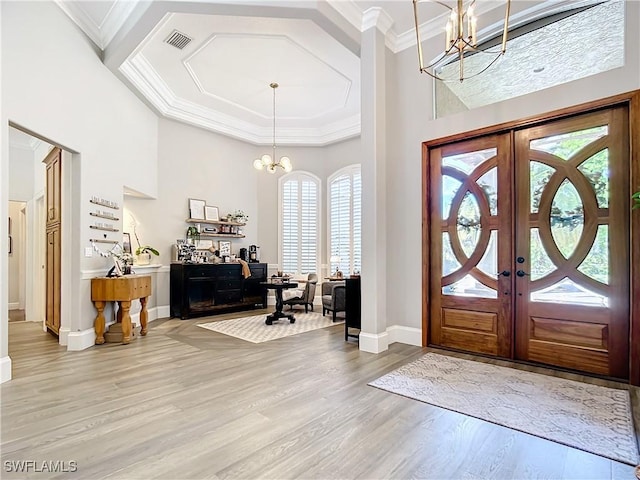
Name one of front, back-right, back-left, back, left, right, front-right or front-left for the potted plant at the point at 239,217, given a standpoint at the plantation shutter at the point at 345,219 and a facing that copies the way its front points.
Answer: front-right

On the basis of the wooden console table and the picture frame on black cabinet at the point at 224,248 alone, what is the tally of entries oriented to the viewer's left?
0

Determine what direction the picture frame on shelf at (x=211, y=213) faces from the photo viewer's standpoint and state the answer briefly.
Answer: facing the viewer and to the right of the viewer

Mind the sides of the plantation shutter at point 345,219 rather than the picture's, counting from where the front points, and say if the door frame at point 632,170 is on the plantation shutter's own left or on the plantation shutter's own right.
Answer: on the plantation shutter's own left

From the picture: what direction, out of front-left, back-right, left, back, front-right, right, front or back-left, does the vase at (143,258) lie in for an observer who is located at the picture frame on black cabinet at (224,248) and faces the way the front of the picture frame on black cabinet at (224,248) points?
right

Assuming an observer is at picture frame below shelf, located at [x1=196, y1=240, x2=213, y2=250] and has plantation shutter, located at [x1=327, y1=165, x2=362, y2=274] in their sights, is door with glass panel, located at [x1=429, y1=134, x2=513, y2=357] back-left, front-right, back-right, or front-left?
front-right

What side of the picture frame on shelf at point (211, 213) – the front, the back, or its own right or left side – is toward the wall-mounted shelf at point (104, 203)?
right

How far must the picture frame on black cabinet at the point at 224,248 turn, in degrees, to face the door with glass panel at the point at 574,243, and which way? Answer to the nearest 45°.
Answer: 0° — it already faces it

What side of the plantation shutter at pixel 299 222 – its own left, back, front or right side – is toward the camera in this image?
front

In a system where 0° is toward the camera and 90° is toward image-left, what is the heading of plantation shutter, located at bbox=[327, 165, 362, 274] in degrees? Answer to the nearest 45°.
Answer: approximately 45°

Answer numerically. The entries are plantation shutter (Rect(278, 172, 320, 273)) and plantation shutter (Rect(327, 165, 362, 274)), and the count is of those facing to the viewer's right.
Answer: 0

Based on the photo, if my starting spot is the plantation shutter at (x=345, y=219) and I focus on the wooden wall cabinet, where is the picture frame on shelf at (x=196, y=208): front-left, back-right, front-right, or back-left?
front-right
